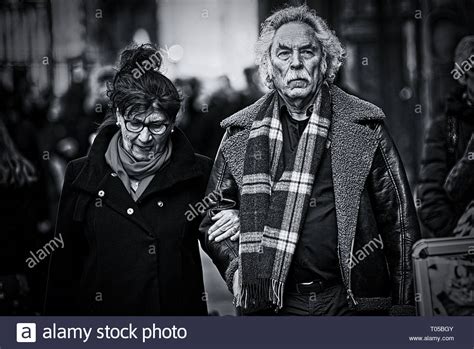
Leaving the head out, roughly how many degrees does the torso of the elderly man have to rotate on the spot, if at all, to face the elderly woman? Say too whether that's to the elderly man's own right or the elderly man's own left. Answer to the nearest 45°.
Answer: approximately 90° to the elderly man's own right

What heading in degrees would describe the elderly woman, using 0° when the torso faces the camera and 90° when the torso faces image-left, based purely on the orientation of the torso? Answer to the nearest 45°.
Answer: approximately 0°

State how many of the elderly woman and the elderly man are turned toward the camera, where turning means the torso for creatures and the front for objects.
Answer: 2

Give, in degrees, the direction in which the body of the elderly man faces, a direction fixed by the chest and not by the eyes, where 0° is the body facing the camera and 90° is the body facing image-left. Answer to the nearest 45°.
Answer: approximately 0°

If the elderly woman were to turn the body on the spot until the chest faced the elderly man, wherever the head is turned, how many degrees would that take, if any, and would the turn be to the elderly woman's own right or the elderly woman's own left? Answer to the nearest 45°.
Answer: approximately 45° to the elderly woman's own left
